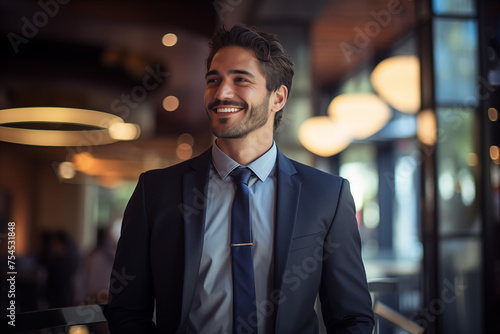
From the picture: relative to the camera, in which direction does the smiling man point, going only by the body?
toward the camera
